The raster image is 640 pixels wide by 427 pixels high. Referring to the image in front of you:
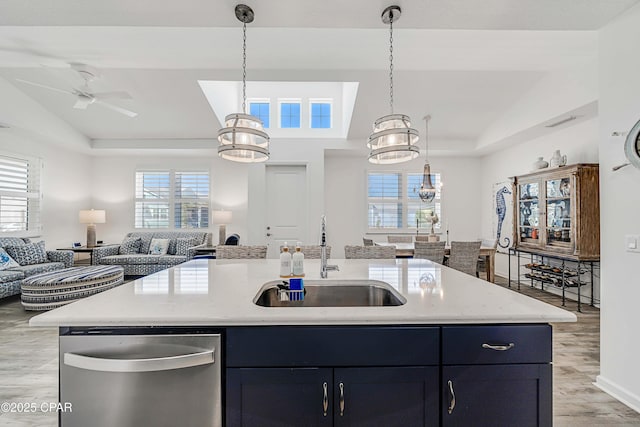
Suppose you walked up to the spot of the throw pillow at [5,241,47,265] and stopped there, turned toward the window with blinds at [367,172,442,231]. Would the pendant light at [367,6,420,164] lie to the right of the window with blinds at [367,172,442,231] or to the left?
right

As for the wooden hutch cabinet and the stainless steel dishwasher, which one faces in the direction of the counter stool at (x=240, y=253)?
the wooden hutch cabinet

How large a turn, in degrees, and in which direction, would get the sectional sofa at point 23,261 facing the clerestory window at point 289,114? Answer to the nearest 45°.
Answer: approximately 45° to its left

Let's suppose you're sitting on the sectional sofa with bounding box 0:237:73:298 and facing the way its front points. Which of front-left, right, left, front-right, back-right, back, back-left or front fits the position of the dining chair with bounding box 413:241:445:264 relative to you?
front

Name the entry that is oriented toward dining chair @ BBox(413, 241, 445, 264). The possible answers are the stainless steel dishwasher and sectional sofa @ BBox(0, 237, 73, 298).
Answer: the sectional sofa

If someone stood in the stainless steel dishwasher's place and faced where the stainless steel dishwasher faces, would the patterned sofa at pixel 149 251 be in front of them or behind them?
behind

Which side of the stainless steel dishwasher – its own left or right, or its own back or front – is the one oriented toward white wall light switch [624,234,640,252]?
left

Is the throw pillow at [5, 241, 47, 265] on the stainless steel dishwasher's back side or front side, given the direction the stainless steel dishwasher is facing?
on the back side

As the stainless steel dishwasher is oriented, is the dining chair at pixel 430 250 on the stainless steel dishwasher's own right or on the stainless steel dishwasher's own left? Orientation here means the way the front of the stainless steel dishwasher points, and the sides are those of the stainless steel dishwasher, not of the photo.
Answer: on the stainless steel dishwasher's own left

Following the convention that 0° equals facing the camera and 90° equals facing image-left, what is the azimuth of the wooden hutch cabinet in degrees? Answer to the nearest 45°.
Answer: approximately 45°

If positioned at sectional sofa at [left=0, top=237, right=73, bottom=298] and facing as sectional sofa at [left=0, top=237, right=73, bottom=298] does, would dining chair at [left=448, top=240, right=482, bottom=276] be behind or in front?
in front

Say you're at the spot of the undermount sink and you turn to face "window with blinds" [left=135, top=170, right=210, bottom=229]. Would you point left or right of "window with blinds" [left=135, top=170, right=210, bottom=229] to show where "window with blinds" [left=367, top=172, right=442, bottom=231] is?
right

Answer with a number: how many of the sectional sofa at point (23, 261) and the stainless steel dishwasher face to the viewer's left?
0

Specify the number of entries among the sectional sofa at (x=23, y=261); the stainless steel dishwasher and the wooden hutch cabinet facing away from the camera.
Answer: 0

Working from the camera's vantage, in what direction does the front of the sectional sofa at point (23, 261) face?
facing the viewer and to the right of the viewer

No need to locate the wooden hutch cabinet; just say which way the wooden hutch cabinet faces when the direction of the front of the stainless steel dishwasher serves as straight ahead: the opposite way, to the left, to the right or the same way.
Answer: to the right

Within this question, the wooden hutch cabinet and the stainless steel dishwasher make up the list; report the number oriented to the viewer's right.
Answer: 0

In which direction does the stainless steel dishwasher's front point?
toward the camera
